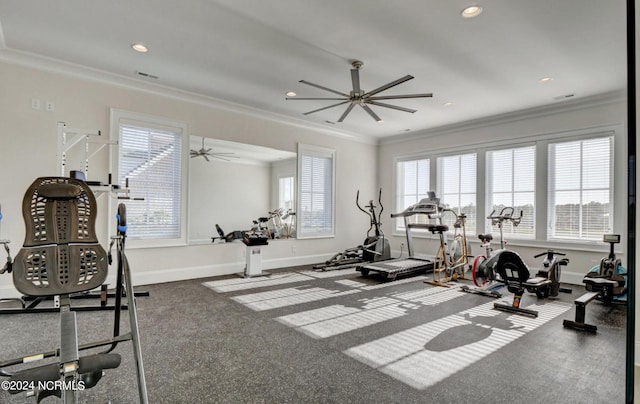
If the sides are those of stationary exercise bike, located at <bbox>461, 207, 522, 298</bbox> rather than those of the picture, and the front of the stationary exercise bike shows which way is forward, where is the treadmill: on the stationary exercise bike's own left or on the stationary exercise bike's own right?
on the stationary exercise bike's own left

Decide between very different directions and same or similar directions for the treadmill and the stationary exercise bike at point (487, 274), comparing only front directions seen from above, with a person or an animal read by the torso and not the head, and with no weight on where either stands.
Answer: same or similar directions

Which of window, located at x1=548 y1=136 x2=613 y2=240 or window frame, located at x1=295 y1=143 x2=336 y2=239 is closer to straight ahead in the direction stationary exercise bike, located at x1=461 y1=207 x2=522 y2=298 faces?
the window

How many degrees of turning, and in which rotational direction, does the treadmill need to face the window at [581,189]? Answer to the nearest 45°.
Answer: approximately 45° to its right

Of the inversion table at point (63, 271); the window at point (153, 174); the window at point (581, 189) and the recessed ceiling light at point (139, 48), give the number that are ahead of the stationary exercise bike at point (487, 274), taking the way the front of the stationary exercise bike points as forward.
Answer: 1

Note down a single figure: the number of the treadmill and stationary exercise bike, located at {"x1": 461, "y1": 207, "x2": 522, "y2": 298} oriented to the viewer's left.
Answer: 0

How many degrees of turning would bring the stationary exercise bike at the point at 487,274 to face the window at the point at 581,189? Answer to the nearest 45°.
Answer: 0° — it already faces it

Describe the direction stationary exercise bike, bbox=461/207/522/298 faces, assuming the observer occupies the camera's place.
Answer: facing away from the viewer and to the right of the viewer

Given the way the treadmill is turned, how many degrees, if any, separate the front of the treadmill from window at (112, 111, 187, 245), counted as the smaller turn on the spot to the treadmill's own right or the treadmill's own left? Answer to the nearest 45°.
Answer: approximately 180°

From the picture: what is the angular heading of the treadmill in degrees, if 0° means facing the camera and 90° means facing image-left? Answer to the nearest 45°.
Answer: approximately 225°

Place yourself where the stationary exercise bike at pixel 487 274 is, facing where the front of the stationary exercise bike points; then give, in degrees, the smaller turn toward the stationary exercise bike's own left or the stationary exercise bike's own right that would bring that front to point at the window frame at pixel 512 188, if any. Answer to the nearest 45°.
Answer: approximately 45° to the stationary exercise bike's own left

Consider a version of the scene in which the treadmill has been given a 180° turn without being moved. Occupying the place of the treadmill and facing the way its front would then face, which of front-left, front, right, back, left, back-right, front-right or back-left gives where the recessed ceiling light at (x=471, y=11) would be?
front-left

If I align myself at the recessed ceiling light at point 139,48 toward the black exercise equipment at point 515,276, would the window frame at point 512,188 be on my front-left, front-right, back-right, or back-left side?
front-left

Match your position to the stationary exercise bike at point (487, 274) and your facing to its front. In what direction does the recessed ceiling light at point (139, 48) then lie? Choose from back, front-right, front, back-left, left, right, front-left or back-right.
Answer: back
